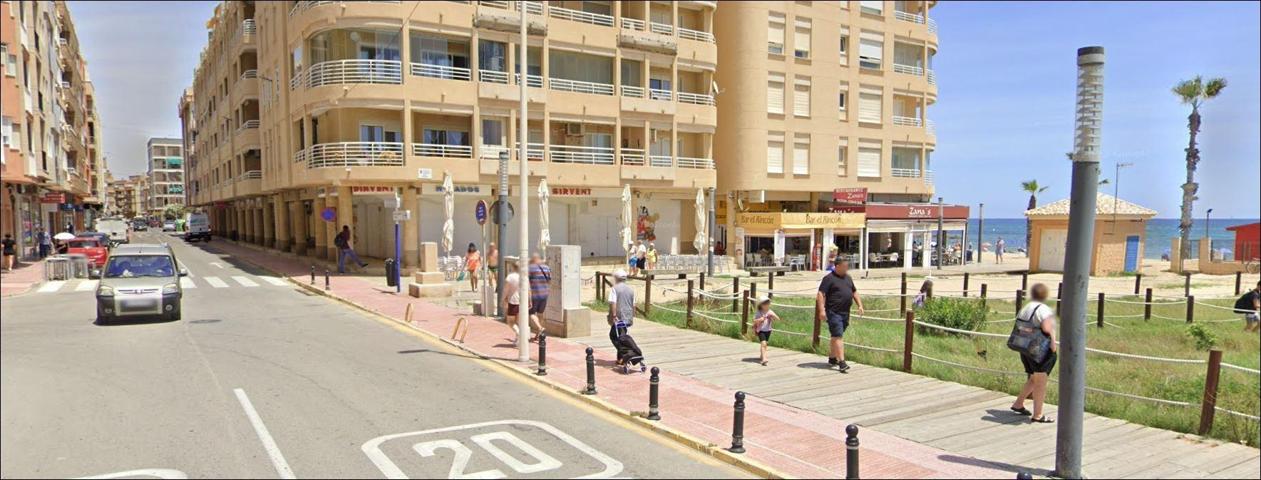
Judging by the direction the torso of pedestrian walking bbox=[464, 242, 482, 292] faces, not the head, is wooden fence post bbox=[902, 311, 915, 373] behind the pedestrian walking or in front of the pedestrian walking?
in front

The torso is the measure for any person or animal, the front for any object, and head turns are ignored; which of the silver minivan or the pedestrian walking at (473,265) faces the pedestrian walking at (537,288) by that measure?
the pedestrian walking at (473,265)

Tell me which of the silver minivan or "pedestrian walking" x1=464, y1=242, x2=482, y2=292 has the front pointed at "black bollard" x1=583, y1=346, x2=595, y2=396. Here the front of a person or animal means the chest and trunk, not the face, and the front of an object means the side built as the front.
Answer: the pedestrian walking

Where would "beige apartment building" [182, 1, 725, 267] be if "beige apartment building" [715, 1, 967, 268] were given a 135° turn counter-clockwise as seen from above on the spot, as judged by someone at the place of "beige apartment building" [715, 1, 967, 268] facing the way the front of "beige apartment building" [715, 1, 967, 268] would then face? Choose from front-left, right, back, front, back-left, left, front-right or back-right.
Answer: back

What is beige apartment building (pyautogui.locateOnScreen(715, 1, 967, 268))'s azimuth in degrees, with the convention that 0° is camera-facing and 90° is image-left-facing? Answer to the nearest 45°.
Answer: approximately 0°

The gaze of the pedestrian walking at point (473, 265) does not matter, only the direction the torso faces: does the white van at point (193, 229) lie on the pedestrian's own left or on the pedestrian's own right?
on the pedestrian's own right

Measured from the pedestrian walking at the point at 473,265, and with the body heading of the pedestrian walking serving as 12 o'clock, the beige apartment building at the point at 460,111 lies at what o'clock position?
The beige apartment building is roughly at 6 o'clock from the pedestrian walking.

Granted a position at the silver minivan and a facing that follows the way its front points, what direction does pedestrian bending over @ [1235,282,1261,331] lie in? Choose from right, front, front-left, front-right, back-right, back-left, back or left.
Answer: front-left

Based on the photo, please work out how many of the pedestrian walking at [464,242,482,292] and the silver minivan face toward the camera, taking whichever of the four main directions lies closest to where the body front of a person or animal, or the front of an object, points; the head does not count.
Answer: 2
